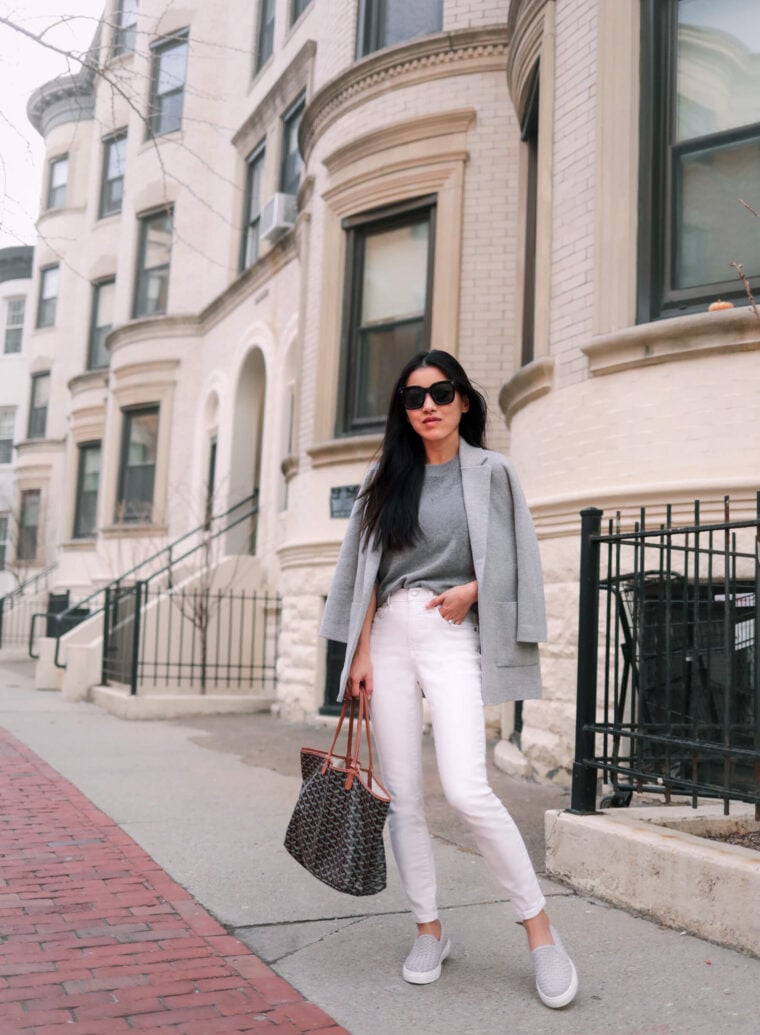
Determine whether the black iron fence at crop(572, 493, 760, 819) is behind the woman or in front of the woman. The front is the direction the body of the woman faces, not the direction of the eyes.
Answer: behind

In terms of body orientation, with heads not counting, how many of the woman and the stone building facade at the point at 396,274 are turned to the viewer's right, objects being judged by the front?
0

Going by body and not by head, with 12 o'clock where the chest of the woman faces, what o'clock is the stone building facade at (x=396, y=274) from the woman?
The stone building facade is roughly at 6 o'clock from the woman.

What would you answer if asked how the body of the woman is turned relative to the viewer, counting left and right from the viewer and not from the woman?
facing the viewer

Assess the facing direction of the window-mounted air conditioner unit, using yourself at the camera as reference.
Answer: facing the viewer and to the left of the viewer

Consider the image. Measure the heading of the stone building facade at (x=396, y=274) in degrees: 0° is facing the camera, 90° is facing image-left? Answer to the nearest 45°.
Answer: approximately 45°

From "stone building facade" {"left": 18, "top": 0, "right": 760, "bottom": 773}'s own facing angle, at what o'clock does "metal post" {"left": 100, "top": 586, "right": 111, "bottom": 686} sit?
The metal post is roughly at 3 o'clock from the stone building facade.

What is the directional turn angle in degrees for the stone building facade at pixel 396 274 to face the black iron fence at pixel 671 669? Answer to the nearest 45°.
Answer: approximately 45° to its left

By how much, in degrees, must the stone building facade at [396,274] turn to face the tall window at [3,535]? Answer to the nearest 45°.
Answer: approximately 90° to its right

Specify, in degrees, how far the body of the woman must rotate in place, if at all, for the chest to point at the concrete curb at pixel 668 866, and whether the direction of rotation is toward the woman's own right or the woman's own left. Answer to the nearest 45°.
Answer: approximately 135° to the woman's own left

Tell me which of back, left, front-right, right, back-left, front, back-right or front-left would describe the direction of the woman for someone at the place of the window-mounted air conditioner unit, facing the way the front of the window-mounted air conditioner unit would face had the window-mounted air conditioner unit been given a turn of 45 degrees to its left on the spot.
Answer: front
